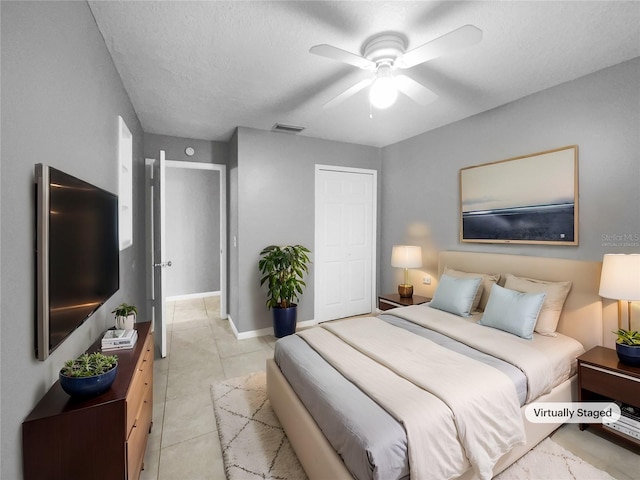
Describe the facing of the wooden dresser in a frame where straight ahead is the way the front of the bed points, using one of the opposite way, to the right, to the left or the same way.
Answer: the opposite way

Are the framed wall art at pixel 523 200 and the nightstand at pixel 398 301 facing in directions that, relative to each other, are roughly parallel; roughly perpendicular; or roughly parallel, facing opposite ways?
roughly parallel

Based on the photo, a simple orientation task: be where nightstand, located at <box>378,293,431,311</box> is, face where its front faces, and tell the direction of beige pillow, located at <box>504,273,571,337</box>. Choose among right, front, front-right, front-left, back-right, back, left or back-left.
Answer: left

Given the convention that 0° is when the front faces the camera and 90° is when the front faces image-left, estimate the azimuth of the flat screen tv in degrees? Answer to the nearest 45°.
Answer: approximately 270°

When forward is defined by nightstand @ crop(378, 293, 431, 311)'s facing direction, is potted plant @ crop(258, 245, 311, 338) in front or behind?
in front

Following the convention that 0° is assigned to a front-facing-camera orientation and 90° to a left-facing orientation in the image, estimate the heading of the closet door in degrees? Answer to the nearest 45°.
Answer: approximately 315°

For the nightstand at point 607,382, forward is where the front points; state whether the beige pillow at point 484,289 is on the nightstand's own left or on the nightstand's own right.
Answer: on the nightstand's own right

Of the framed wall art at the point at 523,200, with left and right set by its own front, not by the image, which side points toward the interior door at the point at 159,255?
front

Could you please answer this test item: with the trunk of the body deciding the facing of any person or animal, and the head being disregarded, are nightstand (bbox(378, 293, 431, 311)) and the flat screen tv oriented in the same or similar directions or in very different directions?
very different directions

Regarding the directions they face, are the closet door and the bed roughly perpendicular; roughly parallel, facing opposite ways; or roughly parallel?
roughly perpendicular

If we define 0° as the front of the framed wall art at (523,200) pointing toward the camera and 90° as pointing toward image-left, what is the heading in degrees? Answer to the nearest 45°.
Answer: approximately 45°

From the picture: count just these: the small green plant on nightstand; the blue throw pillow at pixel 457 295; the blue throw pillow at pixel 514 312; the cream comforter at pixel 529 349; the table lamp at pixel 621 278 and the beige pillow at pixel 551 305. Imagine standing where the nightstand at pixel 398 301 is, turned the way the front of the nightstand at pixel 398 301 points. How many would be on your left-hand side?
6

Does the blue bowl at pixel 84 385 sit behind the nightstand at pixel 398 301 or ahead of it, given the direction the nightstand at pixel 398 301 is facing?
ahead

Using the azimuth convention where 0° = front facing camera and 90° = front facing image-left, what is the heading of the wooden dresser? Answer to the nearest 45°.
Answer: approximately 270°

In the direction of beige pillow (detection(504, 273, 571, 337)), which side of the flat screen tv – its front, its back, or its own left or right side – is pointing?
front

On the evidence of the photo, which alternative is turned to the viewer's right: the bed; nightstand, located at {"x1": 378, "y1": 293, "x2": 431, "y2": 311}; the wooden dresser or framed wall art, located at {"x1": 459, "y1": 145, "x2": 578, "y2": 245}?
the wooden dresser
